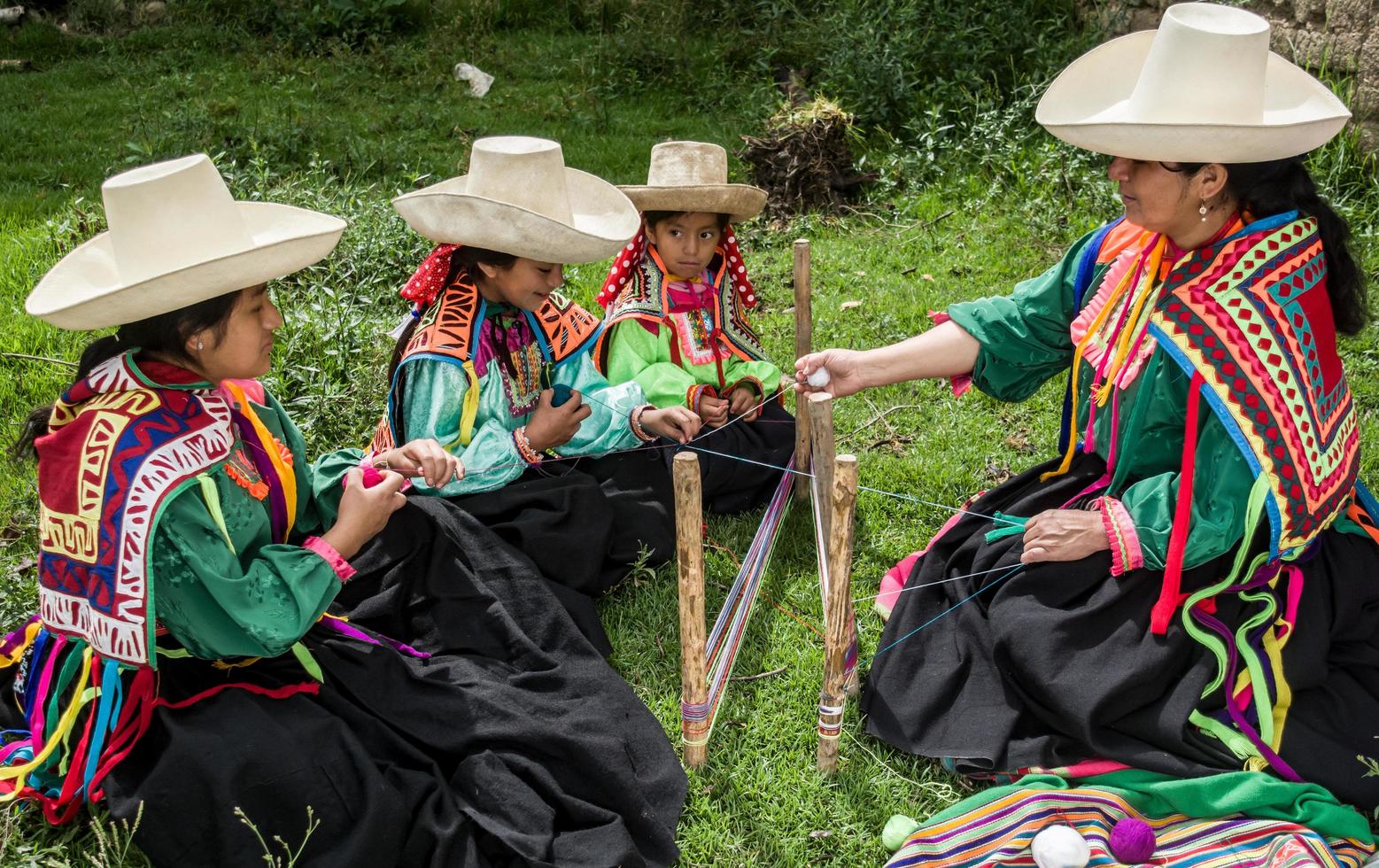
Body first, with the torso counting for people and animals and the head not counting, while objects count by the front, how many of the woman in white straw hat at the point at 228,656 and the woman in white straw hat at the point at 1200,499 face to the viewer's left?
1

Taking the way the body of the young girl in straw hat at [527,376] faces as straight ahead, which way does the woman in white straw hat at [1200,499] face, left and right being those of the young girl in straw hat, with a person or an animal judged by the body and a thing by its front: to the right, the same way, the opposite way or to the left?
the opposite way

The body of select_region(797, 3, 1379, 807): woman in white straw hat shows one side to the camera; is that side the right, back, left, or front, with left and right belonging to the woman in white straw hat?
left

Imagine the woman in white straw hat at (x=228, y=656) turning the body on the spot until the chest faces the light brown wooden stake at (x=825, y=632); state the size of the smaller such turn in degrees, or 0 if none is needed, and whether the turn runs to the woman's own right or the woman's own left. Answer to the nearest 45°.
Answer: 0° — they already face it

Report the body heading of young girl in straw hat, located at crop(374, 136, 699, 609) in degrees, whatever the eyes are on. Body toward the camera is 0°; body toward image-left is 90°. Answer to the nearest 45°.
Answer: approximately 315°

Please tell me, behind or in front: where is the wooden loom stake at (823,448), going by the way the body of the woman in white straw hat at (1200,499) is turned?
in front

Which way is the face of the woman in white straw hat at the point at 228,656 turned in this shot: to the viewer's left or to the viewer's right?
to the viewer's right

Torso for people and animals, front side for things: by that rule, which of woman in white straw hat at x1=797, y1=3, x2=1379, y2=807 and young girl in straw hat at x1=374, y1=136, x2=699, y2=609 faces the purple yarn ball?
the young girl in straw hat

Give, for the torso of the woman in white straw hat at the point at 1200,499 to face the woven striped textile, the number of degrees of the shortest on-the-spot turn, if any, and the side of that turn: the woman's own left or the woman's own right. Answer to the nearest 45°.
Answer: approximately 90° to the woman's own left

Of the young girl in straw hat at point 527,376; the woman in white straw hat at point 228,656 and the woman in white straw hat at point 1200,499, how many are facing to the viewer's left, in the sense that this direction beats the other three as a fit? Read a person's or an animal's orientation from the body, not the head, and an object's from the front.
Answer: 1

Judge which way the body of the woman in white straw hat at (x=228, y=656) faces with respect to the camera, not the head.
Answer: to the viewer's right

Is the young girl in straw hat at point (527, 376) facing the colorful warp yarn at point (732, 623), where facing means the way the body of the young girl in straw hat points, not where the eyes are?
yes
